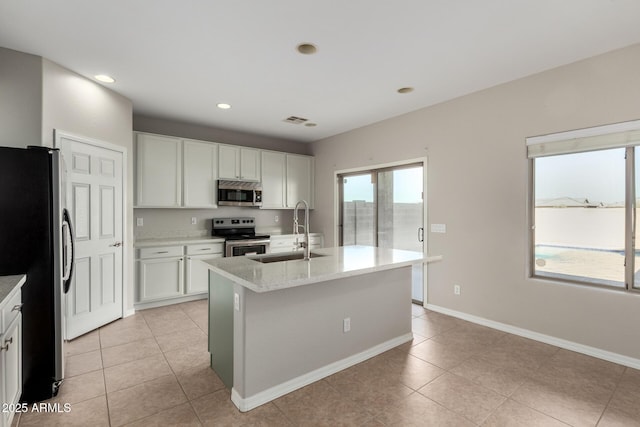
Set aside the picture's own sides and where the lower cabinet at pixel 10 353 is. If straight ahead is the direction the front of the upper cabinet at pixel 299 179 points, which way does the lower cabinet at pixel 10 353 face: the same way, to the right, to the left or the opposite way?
to the left

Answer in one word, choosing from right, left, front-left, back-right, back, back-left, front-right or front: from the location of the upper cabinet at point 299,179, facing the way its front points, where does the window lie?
front

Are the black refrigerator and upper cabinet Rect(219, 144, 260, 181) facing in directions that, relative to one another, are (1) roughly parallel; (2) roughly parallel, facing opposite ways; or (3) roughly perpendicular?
roughly perpendicular

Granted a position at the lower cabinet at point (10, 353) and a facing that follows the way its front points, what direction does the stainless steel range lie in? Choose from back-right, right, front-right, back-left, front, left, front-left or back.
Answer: front-left

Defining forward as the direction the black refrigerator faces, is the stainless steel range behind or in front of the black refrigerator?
in front

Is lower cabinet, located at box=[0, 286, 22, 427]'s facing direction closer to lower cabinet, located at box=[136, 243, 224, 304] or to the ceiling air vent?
the ceiling air vent

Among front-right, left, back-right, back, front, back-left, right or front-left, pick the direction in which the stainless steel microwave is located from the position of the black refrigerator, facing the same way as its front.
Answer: front-left

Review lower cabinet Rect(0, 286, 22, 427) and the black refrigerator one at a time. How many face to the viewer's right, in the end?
2

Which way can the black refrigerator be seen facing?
to the viewer's right

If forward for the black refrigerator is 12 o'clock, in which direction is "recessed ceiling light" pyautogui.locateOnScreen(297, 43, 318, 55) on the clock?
The recessed ceiling light is roughly at 1 o'clock from the black refrigerator.

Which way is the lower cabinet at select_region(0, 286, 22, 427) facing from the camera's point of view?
to the viewer's right
